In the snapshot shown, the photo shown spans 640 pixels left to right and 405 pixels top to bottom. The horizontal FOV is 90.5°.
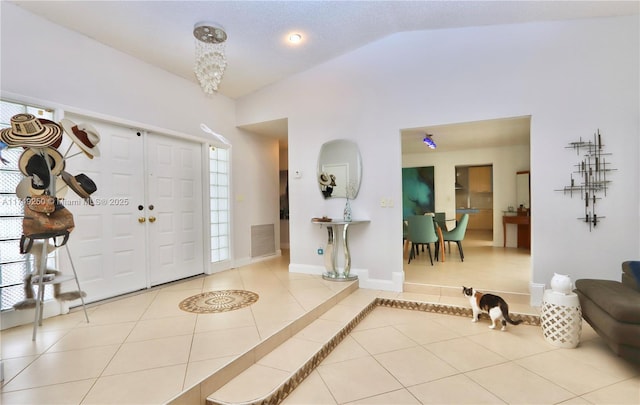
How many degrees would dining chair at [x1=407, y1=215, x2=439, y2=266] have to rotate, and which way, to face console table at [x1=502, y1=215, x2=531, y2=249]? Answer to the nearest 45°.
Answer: approximately 45° to its right

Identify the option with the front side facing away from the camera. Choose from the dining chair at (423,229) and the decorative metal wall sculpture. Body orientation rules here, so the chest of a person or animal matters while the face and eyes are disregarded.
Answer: the dining chair

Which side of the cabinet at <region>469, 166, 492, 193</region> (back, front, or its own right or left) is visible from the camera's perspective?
front

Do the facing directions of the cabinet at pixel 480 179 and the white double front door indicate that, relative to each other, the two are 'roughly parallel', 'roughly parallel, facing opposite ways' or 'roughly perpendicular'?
roughly perpendicular

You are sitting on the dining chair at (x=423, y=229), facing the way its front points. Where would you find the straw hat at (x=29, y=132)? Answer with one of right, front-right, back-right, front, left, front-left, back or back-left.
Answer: back-left

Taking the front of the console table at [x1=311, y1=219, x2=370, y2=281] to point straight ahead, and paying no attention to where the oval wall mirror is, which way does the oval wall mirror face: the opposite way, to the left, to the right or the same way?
the same way

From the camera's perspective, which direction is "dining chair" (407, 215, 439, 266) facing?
away from the camera

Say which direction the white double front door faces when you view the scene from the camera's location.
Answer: facing the viewer and to the right of the viewer

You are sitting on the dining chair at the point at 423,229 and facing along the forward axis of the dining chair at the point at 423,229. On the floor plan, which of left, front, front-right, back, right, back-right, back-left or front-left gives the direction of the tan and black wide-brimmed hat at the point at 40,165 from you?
back-left

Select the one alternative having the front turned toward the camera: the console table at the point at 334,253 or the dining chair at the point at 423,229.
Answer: the console table

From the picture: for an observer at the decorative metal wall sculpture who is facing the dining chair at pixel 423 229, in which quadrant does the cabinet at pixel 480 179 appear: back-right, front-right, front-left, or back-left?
front-right

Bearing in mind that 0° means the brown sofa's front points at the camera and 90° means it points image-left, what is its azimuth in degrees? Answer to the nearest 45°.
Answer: approximately 45°

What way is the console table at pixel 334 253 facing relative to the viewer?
toward the camera

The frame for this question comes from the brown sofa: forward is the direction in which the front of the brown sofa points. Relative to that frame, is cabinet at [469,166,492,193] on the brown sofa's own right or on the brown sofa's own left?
on the brown sofa's own right

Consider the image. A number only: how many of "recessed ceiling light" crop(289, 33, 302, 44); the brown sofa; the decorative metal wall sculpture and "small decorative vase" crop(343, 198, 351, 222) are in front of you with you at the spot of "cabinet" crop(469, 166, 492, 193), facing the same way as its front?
4

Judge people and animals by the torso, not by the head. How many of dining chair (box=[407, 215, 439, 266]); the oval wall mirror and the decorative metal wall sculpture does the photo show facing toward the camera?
2

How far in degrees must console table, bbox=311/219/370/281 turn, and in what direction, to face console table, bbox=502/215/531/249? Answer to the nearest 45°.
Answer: approximately 135° to its left

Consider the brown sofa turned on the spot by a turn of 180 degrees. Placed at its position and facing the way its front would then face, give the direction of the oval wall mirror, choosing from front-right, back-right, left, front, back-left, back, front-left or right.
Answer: back-left

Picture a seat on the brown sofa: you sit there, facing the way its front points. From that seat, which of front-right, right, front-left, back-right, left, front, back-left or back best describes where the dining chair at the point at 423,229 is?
right

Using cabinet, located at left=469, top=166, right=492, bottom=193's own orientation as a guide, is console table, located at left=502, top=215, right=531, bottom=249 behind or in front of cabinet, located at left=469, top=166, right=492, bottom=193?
in front

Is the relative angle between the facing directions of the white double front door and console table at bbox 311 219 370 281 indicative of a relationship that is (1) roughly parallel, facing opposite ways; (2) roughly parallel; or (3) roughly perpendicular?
roughly perpendicular

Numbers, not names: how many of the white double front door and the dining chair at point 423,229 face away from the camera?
1
